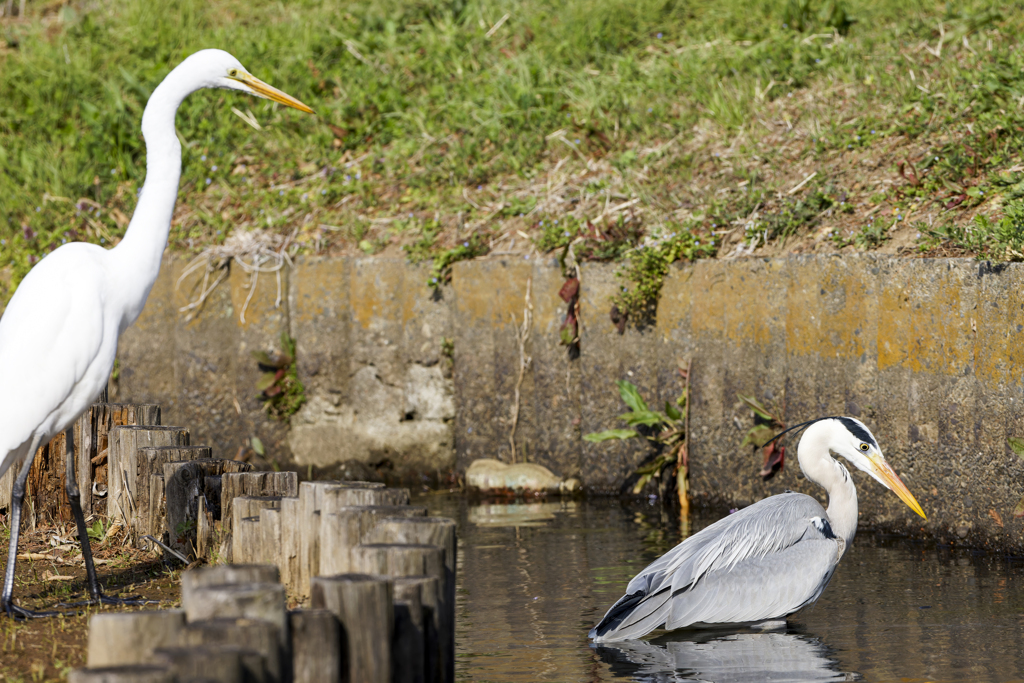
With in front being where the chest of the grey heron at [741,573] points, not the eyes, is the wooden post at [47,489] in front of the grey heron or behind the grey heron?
behind

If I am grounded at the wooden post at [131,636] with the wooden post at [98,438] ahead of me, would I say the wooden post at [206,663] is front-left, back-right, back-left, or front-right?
back-right

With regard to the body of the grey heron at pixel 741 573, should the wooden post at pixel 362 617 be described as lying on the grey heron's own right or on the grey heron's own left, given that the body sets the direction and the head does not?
on the grey heron's own right

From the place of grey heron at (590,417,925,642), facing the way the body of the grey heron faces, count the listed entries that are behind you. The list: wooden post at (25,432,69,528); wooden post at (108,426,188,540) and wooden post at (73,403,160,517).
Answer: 3

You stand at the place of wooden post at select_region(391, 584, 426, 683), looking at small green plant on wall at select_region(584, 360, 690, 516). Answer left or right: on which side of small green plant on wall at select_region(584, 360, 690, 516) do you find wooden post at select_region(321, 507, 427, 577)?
left

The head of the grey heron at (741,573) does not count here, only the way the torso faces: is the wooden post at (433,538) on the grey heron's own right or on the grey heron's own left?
on the grey heron's own right

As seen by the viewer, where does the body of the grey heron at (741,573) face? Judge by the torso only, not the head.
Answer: to the viewer's right

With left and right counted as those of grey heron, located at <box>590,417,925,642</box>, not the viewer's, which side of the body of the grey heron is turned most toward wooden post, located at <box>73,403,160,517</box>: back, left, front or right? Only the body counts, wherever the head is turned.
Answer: back

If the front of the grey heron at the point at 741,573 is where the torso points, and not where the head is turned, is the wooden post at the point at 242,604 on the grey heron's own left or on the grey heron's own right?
on the grey heron's own right

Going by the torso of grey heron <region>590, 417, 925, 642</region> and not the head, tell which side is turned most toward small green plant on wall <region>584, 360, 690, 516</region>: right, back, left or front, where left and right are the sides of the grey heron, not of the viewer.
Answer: left

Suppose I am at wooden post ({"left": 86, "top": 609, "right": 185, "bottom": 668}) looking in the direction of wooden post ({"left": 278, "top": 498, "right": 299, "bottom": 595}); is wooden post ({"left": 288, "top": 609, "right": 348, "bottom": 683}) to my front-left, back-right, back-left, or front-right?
front-right

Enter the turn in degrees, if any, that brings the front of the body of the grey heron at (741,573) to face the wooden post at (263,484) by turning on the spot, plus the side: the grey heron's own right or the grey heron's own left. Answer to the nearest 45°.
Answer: approximately 135° to the grey heron's own right
